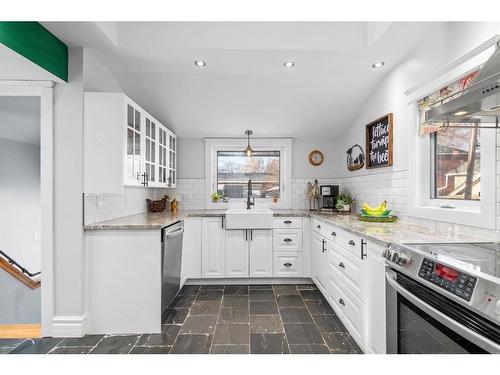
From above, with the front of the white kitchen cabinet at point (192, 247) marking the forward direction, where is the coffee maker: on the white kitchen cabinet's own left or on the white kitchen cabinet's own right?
on the white kitchen cabinet's own left

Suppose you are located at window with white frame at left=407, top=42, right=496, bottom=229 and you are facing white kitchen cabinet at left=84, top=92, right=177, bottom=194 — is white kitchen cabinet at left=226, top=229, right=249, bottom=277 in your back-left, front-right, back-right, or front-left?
front-right

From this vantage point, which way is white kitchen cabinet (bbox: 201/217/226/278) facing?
toward the camera

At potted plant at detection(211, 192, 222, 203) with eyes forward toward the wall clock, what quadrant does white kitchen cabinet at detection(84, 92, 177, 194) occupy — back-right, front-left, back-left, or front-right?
back-right

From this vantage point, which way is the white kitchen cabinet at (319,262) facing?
to the viewer's left

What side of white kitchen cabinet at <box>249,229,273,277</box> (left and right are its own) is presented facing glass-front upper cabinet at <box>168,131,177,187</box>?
right

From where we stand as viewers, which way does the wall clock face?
facing the viewer

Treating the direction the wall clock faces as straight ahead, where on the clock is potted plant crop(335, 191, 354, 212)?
The potted plant is roughly at 11 o'clock from the wall clock.

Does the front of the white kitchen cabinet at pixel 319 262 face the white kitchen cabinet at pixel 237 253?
yes

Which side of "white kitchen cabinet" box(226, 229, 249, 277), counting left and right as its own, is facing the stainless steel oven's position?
front

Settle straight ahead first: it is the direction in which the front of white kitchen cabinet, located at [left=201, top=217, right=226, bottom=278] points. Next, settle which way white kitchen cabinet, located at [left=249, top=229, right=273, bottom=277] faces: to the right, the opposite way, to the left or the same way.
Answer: the same way

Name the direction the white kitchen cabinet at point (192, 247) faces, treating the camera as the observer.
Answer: facing the viewer

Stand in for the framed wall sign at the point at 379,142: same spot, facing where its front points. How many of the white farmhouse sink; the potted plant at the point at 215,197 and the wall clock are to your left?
0

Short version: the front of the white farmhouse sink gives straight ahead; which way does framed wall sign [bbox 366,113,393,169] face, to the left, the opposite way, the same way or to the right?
to the right

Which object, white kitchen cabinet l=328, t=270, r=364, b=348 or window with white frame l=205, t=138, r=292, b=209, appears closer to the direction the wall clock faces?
the white kitchen cabinet

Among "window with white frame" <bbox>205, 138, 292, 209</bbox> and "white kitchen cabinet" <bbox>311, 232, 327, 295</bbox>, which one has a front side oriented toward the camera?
the window with white frame

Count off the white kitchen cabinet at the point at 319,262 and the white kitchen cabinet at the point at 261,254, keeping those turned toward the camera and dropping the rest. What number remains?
1

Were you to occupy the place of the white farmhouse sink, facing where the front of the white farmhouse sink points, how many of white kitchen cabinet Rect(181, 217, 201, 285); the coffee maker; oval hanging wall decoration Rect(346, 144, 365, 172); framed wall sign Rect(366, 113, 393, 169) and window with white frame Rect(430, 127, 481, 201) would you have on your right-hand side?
1
